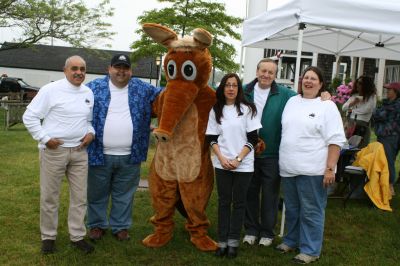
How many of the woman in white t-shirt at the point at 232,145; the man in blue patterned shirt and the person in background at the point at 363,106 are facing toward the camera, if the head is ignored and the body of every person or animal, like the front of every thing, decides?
2

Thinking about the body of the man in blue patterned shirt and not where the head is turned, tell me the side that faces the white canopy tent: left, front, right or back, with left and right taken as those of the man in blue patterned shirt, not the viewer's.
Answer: left

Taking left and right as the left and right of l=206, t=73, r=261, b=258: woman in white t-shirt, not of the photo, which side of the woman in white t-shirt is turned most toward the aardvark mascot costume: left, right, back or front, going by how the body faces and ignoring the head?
right

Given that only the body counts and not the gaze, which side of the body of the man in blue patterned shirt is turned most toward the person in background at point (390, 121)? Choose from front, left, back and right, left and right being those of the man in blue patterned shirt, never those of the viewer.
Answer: left

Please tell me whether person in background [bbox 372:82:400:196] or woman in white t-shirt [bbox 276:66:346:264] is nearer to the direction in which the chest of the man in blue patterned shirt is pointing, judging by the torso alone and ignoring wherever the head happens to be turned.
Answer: the woman in white t-shirt

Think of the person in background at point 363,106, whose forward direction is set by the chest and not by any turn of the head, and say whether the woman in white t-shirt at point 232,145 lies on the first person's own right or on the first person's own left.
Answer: on the first person's own left

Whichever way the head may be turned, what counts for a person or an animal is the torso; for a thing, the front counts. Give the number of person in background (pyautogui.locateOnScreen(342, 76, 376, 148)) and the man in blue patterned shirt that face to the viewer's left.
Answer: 1

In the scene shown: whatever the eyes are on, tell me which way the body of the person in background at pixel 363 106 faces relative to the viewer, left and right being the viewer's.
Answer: facing to the left of the viewer

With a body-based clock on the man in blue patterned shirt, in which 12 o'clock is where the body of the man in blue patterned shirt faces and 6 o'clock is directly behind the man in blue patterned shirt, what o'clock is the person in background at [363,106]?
The person in background is roughly at 8 o'clock from the man in blue patterned shirt.
